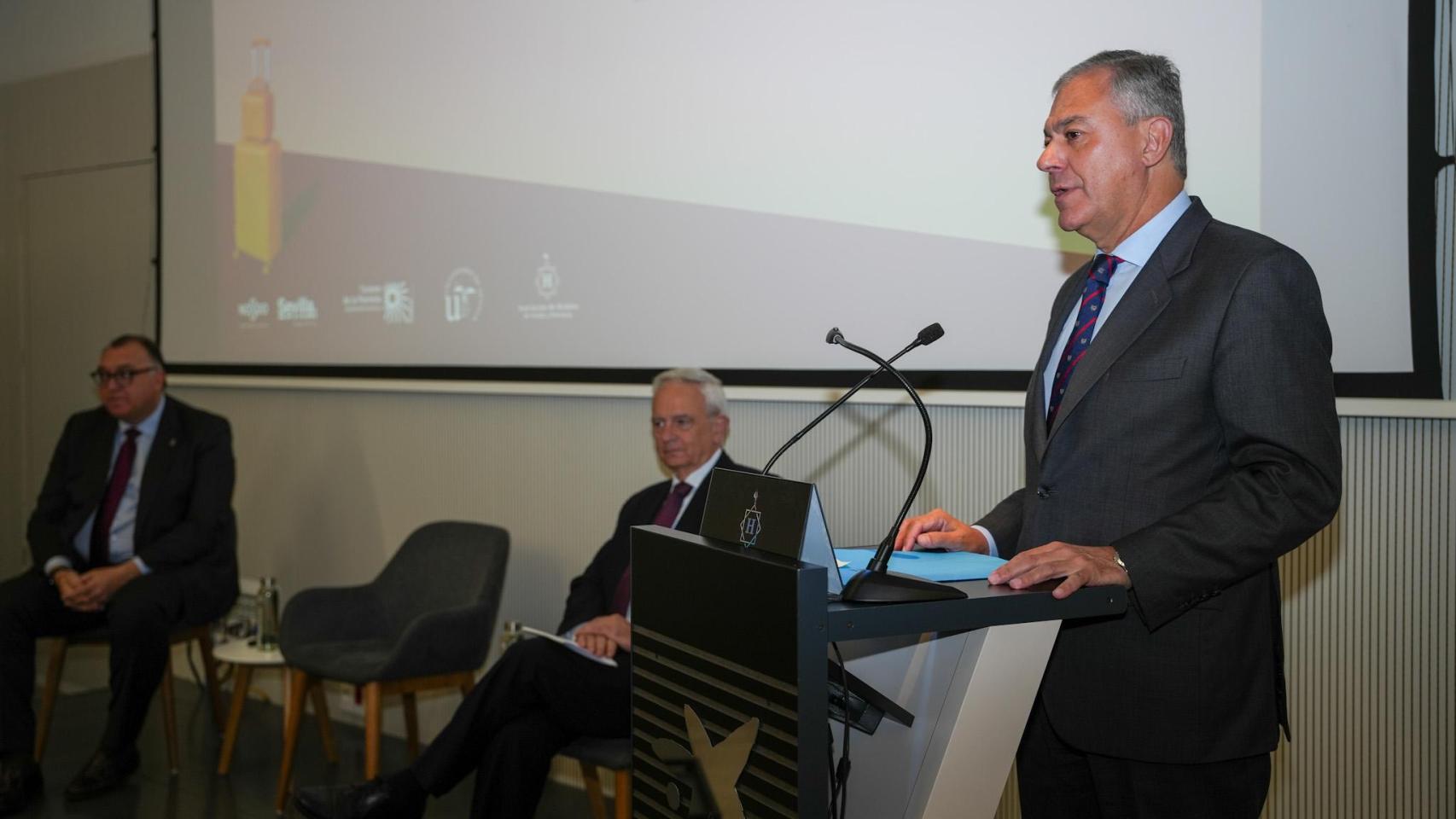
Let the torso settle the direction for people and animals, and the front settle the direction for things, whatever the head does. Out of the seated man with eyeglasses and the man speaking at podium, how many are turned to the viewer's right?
0

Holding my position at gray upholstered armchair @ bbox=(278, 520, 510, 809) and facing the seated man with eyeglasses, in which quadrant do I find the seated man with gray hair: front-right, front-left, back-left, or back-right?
back-left

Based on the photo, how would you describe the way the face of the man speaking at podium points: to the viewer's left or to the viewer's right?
to the viewer's left

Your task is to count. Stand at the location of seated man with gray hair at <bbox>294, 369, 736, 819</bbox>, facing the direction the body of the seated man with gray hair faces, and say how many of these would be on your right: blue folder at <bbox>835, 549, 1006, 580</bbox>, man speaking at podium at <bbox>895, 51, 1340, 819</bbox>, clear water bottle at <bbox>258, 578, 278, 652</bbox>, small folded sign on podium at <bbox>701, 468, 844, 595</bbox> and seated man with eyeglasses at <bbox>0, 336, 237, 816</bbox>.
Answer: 2

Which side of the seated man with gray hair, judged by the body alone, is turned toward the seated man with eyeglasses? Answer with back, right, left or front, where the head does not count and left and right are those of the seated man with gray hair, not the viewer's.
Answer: right

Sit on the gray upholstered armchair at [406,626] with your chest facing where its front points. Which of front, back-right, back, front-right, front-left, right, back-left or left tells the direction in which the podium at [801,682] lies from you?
front-left

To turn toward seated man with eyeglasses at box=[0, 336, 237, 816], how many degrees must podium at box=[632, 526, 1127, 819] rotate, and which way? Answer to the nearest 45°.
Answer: approximately 90° to its right

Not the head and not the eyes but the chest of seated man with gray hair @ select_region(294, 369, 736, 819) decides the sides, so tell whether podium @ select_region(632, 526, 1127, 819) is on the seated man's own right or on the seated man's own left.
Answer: on the seated man's own left

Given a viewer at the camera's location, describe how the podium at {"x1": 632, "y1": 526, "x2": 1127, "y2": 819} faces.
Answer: facing the viewer and to the left of the viewer

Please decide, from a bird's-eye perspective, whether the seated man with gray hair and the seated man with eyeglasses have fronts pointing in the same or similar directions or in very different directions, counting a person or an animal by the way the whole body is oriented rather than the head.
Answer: same or similar directions

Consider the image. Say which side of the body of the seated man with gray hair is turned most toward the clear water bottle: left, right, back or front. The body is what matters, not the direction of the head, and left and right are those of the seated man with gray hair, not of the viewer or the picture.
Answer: right

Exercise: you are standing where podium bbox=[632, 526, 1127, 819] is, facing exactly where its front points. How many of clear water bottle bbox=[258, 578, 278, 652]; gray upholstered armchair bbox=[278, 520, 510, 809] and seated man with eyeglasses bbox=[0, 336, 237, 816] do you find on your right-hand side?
3

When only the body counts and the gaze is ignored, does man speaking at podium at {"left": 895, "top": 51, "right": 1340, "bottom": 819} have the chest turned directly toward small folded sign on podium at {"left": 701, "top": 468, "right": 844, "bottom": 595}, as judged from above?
yes
